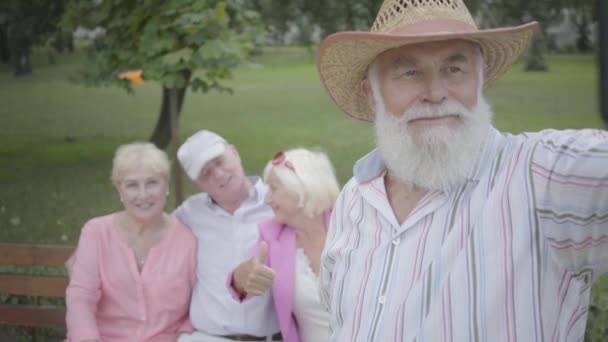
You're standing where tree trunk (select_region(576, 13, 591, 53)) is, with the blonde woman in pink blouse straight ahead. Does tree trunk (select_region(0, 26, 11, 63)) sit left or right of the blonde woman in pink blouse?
right

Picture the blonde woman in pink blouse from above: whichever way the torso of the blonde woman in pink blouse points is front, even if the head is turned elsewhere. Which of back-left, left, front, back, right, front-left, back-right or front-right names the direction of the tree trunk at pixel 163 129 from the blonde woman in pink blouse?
back

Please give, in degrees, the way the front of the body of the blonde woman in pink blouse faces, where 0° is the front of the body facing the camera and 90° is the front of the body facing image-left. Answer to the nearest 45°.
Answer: approximately 0°

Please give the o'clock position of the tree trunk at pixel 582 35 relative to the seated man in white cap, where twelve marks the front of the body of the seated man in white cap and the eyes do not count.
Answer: The tree trunk is roughly at 8 o'clock from the seated man in white cap.

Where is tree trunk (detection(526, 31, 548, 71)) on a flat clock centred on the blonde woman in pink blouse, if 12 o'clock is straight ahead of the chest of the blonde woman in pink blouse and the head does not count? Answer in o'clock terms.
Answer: The tree trunk is roughly at 8 o'clock from the blonde woman in pink blouse.

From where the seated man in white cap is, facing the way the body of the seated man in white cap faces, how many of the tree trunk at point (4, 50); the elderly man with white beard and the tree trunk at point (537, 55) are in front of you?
1

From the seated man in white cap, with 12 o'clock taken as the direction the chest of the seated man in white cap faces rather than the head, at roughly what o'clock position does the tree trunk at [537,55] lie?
The tree trunk is roughly at 8 o'clock from the seated man in white cap.

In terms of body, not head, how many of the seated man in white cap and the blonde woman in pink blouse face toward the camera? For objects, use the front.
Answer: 2

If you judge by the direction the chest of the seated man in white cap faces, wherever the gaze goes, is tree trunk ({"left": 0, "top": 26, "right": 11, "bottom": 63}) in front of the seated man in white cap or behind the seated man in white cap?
behind

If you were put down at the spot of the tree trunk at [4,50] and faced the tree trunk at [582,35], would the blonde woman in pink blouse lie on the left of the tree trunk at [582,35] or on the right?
right

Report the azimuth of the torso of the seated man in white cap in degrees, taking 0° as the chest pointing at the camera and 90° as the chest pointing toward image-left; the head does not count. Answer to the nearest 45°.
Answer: approximately 0°
